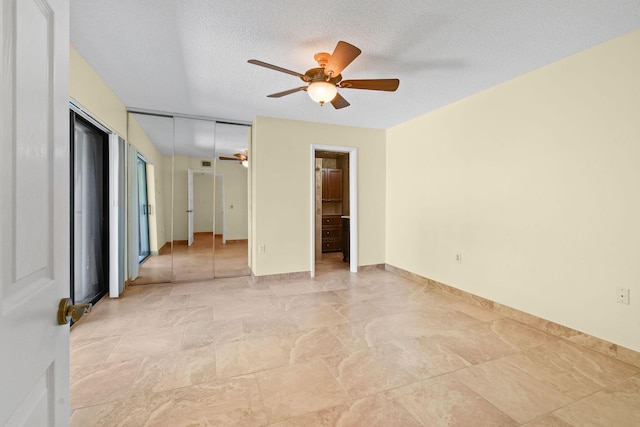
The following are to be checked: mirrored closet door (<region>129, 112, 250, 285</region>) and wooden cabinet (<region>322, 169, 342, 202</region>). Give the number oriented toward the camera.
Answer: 2

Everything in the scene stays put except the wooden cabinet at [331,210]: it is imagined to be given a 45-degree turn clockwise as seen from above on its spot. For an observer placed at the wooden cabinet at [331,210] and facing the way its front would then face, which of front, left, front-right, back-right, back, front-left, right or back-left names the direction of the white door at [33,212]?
front-left

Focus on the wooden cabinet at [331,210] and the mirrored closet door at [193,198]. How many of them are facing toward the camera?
2

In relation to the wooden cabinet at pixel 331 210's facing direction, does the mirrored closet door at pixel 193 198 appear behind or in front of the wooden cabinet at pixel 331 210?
in front

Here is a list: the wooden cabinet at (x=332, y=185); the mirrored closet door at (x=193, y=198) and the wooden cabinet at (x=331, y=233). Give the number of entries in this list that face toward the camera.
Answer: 3

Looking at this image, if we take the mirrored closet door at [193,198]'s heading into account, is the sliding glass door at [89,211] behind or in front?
in front
